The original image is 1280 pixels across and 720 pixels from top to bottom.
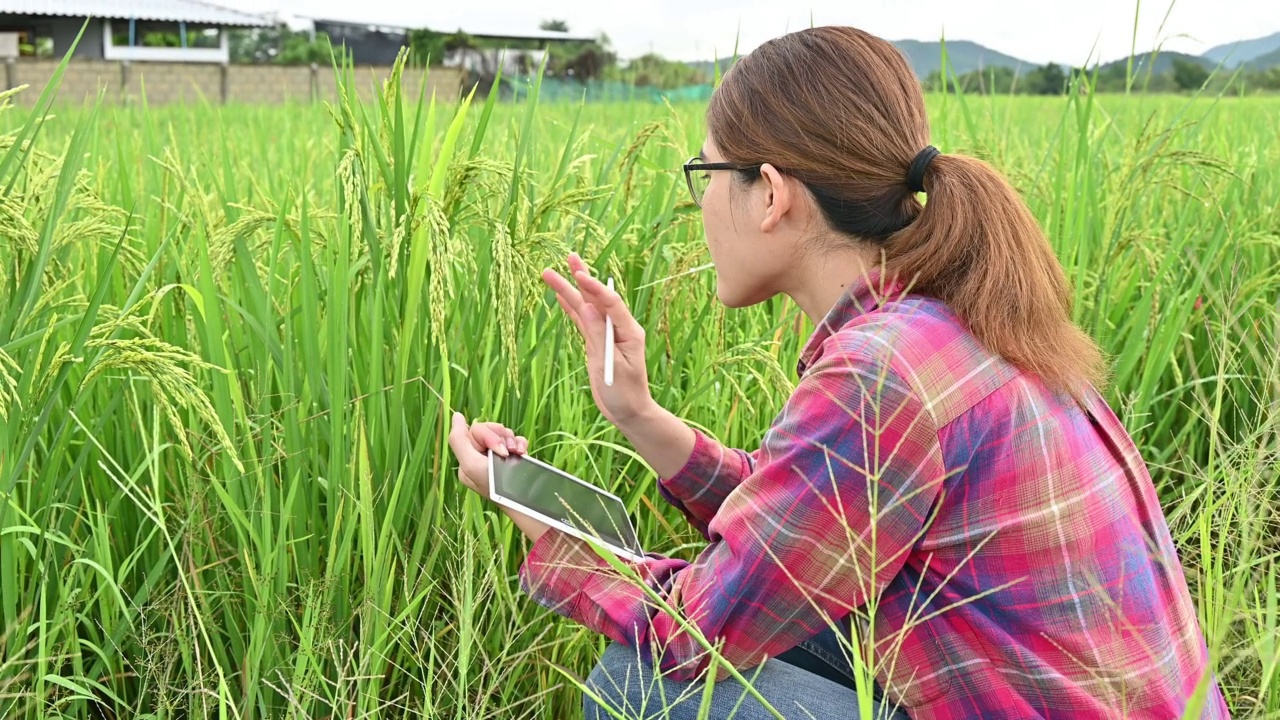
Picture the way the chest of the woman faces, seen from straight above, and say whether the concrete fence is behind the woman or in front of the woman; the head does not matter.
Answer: in front

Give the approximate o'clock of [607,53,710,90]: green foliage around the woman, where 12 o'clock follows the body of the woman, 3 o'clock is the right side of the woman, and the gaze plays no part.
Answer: The green foliage is roughly at 1 o'clock from the woman.

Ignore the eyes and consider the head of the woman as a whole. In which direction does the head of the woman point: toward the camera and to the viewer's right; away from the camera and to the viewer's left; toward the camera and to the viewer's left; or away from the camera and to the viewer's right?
away from the camera and to the viewer's left

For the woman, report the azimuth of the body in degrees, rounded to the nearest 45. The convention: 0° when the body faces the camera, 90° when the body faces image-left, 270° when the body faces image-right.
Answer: approximately 135°

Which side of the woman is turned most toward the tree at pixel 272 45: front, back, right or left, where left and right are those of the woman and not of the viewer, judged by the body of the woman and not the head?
front
